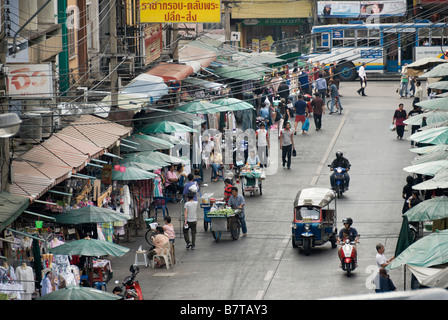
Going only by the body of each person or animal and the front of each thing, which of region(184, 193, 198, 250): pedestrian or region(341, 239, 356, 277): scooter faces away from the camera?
the pedestrian

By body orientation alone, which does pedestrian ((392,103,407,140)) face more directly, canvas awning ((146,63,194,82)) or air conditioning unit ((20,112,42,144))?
the air conditioning unit

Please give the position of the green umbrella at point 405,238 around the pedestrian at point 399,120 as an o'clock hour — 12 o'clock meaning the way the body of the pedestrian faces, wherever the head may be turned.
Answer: The green umbrella is roughly at 12 o'clock from the pedestrian.
